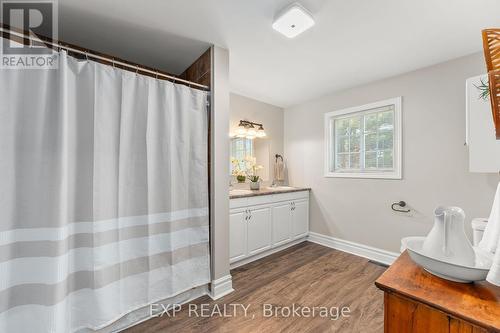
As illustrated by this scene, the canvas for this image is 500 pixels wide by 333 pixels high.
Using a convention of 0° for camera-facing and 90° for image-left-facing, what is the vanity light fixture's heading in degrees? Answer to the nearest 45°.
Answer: approximately 315°

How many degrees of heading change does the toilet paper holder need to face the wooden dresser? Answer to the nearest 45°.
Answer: approximately 45° to its left

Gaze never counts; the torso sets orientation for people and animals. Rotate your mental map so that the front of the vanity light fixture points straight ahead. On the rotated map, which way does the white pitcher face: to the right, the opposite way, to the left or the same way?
to the left

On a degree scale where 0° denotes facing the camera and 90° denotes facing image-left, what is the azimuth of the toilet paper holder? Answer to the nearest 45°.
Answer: approximately 45°
